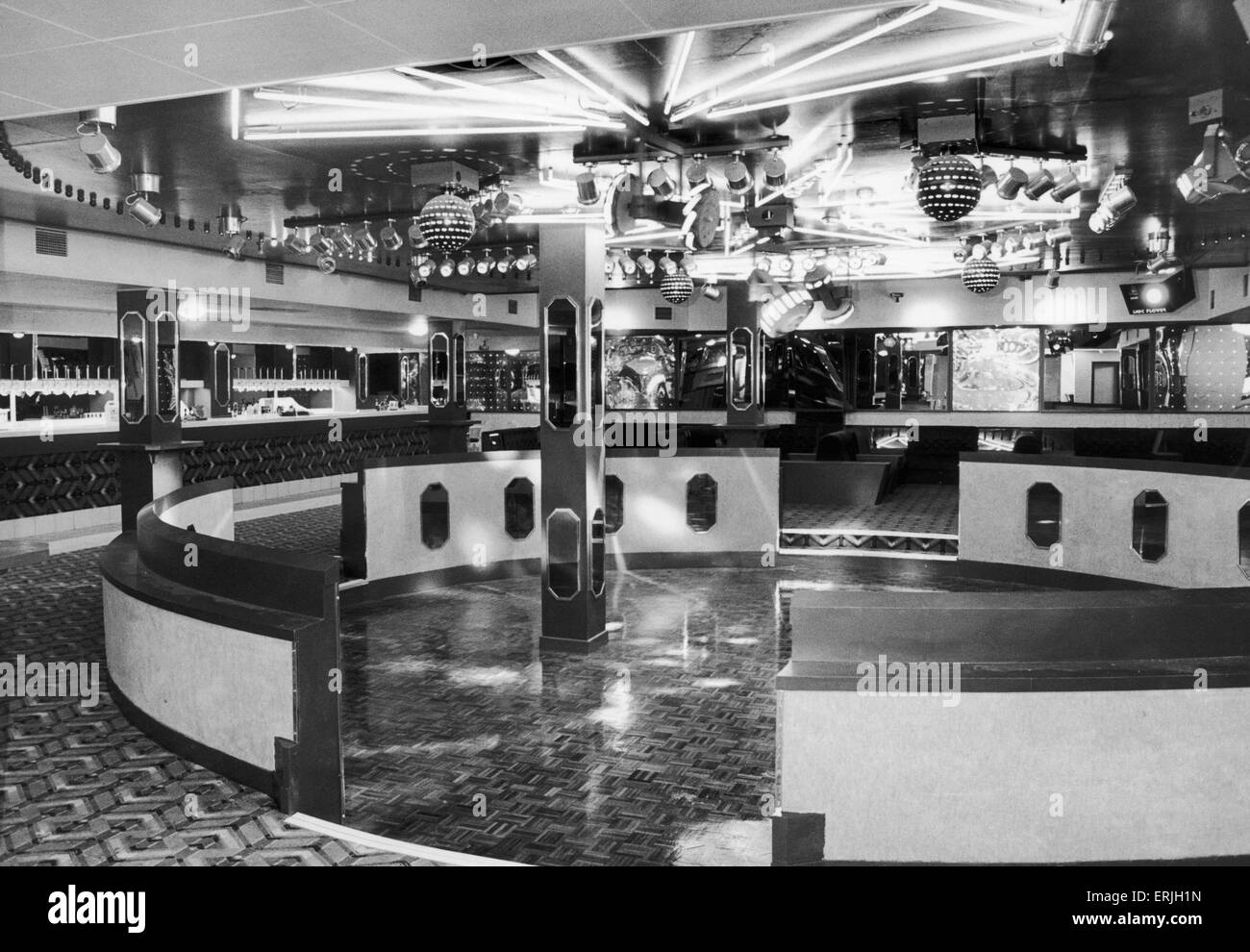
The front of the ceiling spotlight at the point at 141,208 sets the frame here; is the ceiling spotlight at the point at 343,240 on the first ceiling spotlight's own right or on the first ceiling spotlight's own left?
on the first ceiling spotlight's own left

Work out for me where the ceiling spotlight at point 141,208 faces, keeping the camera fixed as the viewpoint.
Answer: facing to the right of the viewer
